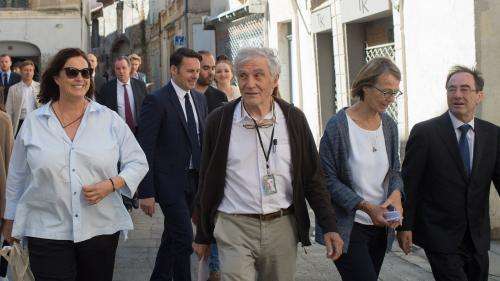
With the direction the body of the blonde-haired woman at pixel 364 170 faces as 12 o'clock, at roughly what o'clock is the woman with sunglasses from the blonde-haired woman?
The woman with sunglasses is roughly at 4 o'clock from the blonde-haired woman.

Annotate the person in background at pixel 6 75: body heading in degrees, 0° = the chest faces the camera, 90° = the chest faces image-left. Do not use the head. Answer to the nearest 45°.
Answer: approximately 0°

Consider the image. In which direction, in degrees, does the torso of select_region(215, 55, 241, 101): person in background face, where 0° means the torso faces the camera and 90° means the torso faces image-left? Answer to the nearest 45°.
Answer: approximately 0°

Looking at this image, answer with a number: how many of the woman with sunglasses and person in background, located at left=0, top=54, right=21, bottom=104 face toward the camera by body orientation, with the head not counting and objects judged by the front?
2

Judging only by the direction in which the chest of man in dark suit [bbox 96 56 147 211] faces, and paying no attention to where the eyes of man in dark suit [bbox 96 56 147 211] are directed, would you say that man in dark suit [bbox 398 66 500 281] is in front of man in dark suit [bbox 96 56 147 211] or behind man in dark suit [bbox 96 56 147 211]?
in front

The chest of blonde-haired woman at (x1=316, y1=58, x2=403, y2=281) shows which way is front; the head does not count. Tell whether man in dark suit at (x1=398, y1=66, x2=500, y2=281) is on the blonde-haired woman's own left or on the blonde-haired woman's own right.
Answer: on the blonde-haired woman's own left

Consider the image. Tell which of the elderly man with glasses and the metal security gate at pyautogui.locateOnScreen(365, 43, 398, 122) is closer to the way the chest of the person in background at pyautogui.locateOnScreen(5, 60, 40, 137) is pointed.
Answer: the elderly man with glasses
